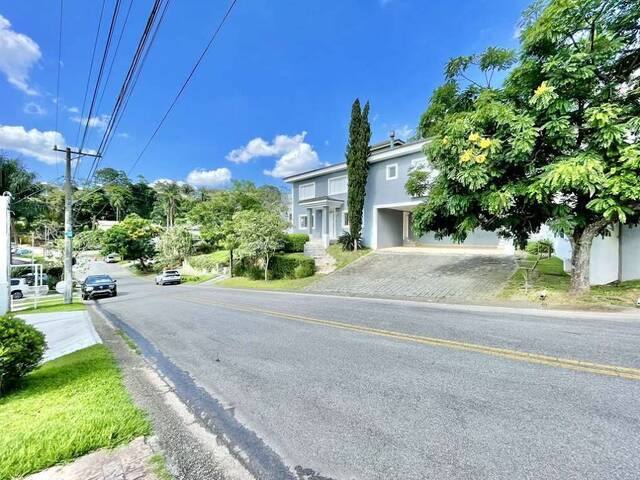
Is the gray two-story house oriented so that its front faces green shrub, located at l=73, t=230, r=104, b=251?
no

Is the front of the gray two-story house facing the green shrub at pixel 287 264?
yes

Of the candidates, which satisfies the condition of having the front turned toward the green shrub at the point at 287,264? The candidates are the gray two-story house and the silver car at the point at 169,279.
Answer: the gray two-story house

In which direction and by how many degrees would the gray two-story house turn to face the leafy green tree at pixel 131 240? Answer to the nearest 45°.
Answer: approximately 45° to its right

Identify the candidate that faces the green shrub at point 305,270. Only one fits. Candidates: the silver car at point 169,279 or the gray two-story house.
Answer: the gray two-story house

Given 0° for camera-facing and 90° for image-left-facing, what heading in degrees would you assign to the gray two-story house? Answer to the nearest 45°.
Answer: approximately 45°

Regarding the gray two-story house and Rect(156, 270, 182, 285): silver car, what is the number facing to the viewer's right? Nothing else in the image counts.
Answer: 0

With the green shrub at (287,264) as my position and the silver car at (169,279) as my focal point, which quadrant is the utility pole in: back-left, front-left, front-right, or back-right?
front-left

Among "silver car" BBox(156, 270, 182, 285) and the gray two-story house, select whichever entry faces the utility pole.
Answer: the gray two-story house

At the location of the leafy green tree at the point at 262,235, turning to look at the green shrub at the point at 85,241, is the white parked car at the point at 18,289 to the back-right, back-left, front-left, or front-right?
front-left
